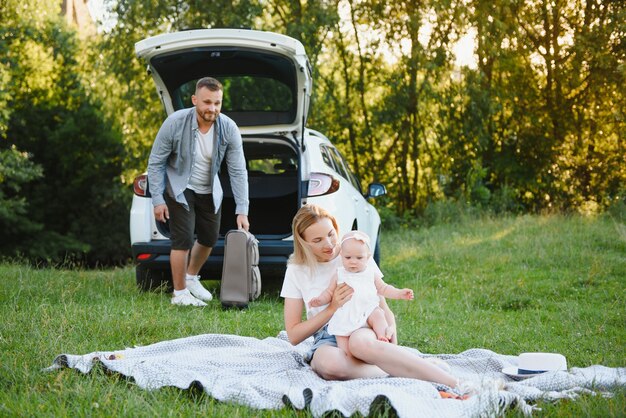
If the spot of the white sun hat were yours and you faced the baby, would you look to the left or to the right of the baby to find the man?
right

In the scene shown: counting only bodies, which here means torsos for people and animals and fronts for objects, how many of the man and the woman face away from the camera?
0

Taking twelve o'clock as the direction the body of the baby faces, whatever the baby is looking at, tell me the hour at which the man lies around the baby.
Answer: The man is roughly at 5 o'clock from the baby.

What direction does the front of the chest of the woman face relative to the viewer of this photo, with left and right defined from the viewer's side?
facing the viewer and to the right of the viewer

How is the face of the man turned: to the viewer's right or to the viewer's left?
to the viewer's right

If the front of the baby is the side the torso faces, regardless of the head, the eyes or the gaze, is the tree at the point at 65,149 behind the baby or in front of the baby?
behind

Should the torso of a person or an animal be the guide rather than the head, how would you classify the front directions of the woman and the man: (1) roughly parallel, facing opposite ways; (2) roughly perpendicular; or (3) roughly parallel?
roughly parallel

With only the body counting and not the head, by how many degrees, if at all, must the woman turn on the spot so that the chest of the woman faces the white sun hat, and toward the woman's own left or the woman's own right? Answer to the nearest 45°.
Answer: approximately 45° to the woman's own left

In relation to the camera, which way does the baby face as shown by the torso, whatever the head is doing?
toward the camera
